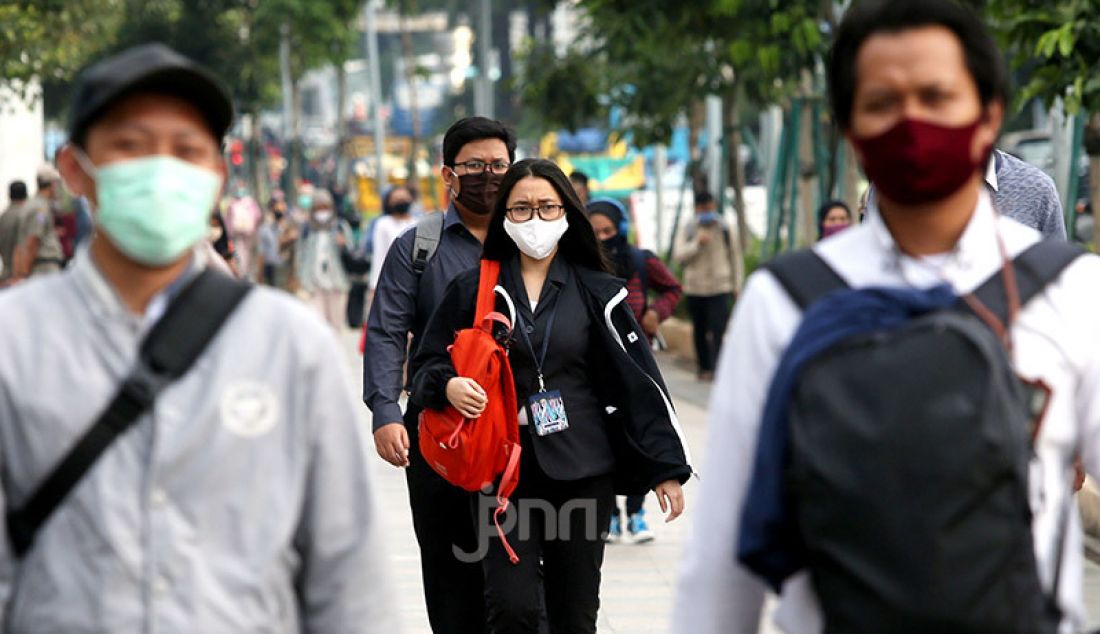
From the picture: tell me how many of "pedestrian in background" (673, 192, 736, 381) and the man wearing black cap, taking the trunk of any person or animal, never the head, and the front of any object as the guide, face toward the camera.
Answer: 2

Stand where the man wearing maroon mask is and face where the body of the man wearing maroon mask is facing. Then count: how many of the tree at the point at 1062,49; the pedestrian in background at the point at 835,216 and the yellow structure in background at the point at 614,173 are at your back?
3

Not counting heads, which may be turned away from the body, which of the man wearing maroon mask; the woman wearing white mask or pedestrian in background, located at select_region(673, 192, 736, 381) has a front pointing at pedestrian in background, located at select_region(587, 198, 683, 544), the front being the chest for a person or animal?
pedestrian in background, located at select_region(673, 192, 736, 381)

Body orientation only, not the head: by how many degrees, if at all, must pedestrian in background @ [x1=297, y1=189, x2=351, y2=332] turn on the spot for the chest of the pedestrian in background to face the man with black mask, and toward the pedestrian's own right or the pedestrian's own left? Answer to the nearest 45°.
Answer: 0° — they already face them

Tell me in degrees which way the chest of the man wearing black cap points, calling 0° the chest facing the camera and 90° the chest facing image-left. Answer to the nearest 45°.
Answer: approximately 0°

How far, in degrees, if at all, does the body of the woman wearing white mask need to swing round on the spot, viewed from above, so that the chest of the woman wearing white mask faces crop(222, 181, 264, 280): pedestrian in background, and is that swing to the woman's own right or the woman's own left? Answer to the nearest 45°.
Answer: approximately 180°

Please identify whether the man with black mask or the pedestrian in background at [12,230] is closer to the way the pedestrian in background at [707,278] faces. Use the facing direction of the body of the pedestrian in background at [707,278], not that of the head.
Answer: the man with black mask

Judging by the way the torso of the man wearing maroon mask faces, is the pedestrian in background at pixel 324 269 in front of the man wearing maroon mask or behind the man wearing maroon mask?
behind
